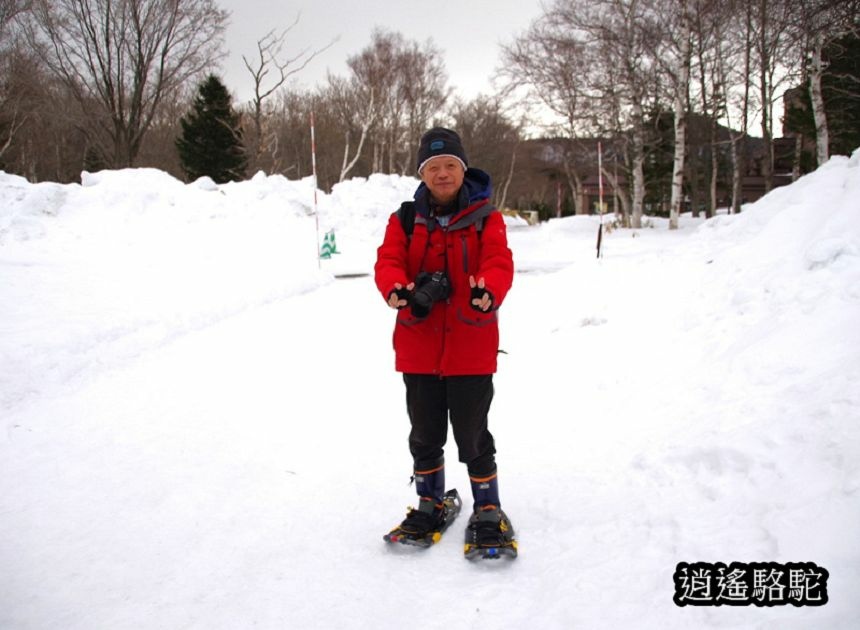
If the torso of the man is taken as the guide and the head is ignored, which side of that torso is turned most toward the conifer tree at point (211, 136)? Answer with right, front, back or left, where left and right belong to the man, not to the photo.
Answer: back

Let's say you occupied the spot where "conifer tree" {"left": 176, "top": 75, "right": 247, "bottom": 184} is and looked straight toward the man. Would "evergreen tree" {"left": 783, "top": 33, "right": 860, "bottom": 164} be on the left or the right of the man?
left

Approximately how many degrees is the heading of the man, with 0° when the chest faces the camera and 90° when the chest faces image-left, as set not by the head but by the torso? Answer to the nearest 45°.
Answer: approximately 0°

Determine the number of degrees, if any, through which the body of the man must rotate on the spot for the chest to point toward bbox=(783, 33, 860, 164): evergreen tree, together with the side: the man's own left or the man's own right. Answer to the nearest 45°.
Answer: approximately 135° to the man's own left
